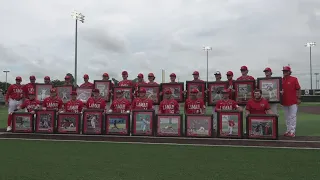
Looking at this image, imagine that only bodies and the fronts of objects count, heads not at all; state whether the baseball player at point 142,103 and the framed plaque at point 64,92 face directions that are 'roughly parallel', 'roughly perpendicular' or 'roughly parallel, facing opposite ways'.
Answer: roughly parallel

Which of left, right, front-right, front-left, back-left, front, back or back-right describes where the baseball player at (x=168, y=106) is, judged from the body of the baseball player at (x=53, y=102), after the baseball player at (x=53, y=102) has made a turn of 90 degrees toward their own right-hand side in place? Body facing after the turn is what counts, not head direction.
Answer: back-left

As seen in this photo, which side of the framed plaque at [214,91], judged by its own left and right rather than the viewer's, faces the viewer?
front

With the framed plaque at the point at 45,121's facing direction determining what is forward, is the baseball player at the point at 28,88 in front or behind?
behind

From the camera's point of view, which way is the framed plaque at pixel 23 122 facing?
toward the camera

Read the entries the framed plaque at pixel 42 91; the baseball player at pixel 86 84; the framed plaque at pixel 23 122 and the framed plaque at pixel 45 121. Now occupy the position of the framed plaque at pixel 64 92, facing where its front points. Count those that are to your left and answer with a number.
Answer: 1

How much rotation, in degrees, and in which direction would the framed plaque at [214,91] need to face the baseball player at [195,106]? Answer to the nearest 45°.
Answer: approximately 45° to its right

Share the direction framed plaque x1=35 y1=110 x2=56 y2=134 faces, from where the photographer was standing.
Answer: facing the viewer

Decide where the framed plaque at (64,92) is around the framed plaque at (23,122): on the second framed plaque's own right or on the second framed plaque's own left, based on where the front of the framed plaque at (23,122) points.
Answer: on the second framed plaque's own left

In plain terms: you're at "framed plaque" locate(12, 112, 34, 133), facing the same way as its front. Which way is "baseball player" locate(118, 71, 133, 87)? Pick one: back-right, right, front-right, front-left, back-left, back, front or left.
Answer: left

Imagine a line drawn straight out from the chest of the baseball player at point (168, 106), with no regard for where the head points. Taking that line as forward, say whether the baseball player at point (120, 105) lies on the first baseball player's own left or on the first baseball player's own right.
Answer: on the first baseball player's own right

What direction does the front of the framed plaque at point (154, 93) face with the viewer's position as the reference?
facing the viewer

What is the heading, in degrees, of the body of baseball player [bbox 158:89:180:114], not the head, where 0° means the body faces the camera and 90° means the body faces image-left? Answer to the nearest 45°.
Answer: approximately 0°

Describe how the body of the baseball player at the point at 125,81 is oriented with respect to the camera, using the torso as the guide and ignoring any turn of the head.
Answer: toward the camera

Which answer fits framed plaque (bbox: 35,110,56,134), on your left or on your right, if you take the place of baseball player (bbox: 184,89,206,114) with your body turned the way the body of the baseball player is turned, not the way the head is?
on your right

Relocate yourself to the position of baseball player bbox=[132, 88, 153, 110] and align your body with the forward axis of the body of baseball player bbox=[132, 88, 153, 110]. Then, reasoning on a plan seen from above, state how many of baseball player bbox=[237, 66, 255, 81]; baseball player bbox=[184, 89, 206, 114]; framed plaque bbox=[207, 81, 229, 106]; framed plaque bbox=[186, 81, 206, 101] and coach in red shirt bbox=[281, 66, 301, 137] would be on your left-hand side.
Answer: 5
